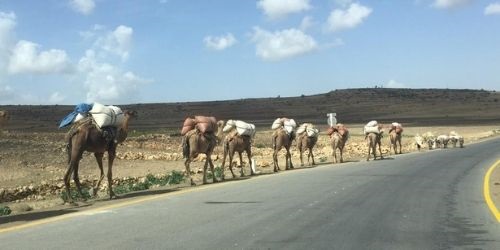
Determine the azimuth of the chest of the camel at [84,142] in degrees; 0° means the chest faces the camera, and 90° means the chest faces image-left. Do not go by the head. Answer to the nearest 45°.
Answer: approximately 225°

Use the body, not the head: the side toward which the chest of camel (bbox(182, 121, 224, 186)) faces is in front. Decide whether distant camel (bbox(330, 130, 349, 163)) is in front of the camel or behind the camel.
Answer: in front

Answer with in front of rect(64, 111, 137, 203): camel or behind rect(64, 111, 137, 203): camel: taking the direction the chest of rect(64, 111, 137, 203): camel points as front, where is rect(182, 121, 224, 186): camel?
in front

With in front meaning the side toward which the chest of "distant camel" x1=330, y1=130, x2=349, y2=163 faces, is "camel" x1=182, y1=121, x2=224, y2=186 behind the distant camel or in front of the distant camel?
behind

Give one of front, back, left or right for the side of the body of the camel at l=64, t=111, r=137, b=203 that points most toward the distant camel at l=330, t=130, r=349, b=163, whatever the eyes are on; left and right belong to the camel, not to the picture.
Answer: front
